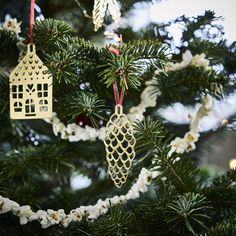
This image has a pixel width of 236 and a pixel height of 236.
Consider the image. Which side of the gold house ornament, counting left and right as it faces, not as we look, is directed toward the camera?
front
